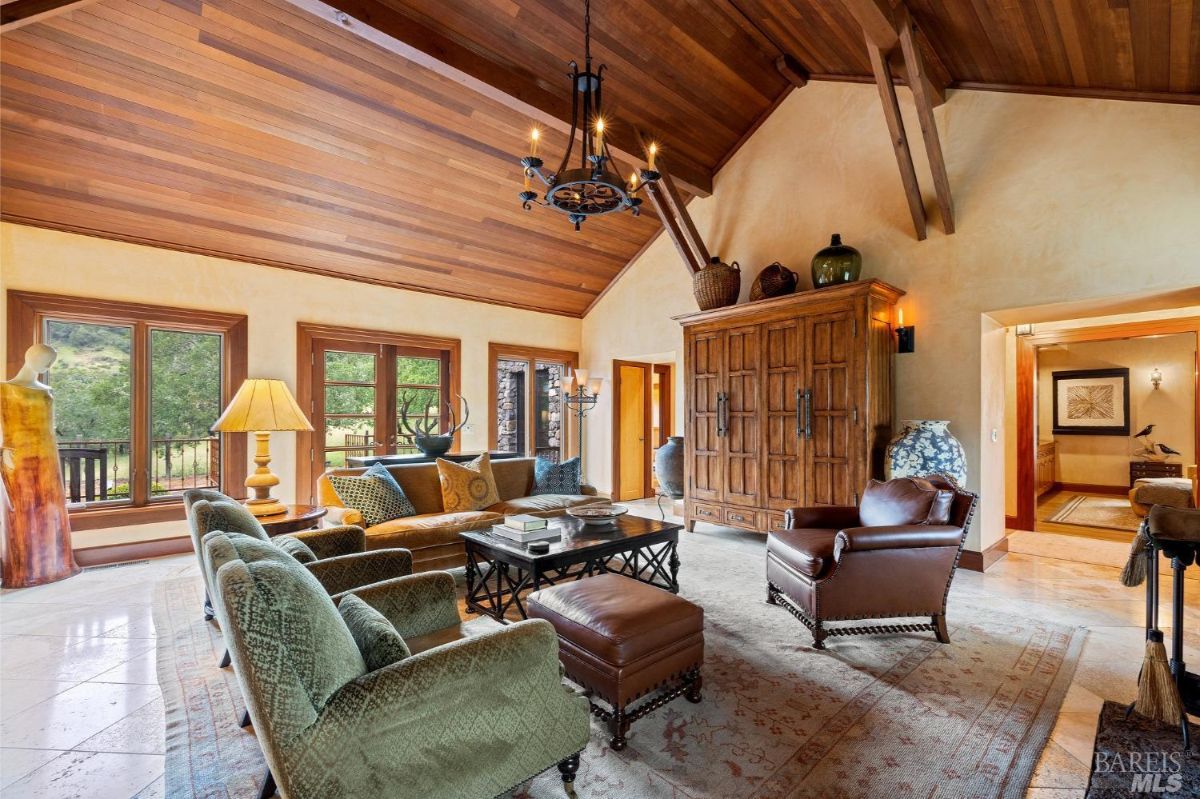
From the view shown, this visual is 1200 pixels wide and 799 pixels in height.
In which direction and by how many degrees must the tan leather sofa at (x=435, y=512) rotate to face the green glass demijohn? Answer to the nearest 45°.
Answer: approximately 45° to its left

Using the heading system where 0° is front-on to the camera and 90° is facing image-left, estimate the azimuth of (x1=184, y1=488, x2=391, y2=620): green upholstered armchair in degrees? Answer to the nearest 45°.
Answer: approximately 270°

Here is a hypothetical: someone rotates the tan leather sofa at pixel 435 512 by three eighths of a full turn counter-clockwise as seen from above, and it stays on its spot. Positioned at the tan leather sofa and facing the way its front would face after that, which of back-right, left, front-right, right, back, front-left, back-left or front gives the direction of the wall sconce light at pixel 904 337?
right

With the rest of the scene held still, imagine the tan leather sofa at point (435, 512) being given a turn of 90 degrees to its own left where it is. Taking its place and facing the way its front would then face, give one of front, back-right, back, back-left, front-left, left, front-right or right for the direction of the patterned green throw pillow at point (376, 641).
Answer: back-right

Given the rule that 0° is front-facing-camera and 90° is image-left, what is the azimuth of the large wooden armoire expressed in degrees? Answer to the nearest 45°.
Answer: approximately 45°

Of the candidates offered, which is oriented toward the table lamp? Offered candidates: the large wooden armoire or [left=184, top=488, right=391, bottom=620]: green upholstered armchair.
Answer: the large wooden armoire

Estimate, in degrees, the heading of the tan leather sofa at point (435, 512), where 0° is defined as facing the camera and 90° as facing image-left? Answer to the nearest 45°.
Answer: approximately 315°

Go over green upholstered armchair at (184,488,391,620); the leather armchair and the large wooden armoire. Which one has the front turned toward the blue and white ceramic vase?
the green upholstered armchair

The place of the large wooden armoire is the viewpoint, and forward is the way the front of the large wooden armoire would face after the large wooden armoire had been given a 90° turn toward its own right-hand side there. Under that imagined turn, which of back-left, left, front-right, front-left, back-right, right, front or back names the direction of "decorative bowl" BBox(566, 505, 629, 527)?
left

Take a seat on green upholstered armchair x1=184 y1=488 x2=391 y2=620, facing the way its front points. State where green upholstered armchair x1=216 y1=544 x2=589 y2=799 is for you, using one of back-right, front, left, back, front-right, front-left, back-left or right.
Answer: right

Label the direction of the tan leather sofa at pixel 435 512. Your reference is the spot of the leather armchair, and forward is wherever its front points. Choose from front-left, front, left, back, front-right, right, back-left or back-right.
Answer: front-right

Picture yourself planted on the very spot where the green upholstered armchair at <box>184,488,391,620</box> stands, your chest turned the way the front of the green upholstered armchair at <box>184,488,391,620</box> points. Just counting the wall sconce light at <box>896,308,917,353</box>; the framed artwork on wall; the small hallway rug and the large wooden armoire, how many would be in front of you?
4

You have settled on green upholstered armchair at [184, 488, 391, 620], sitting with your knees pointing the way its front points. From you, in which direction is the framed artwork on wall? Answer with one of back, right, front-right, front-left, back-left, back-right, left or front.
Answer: front

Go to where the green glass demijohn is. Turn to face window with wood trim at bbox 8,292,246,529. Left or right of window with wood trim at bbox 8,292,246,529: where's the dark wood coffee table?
left

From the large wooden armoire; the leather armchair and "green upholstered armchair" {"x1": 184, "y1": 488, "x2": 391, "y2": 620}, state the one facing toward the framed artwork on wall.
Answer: the green upholstered armchair

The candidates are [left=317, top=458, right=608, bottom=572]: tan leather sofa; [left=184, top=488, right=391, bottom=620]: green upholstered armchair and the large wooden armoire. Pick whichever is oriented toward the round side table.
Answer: the large wooden armoire

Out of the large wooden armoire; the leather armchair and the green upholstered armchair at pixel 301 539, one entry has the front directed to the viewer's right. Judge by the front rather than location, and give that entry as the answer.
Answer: the green upholstered armchair

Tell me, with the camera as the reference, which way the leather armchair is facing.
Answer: facing the viewer and to the left of the viewer

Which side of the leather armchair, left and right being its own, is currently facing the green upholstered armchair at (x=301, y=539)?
front

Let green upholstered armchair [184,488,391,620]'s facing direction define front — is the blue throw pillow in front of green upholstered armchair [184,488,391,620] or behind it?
in front

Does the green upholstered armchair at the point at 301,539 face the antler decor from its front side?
no

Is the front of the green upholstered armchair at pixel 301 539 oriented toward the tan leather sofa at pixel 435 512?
no

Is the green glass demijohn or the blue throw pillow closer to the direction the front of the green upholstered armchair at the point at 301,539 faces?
the green glass demijohn

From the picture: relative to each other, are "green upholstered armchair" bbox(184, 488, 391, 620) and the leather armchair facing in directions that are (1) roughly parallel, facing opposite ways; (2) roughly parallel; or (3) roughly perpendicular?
roughly parallel, facing opposite ways
